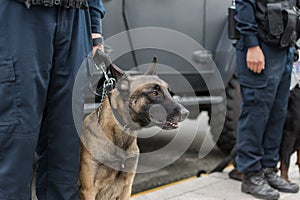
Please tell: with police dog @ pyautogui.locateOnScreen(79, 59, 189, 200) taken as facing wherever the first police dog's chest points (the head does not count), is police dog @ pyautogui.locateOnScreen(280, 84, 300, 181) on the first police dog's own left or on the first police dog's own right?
on the first police dog's own left

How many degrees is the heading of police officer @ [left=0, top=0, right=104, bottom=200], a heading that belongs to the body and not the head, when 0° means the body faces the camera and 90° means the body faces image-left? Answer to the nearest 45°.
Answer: approximately 315°

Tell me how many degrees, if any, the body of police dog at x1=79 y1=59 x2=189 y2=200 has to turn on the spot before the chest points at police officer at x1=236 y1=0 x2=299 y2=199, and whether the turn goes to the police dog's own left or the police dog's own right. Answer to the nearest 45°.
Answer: approximately 90° to the police dog's own left
